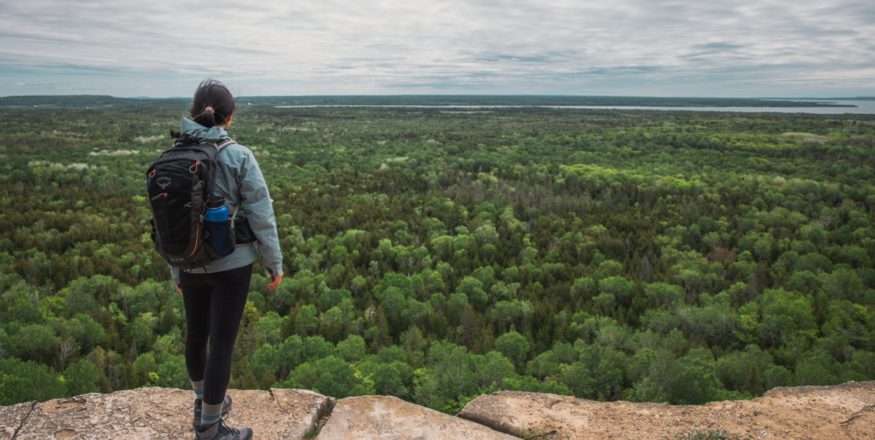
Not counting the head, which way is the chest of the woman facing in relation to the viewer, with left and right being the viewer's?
facing away from the viewer and to the right of the viewer

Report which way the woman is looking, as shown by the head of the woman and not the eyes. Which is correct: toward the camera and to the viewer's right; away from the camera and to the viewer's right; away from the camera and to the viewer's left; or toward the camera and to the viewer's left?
away from the camera and to the viewer's right
